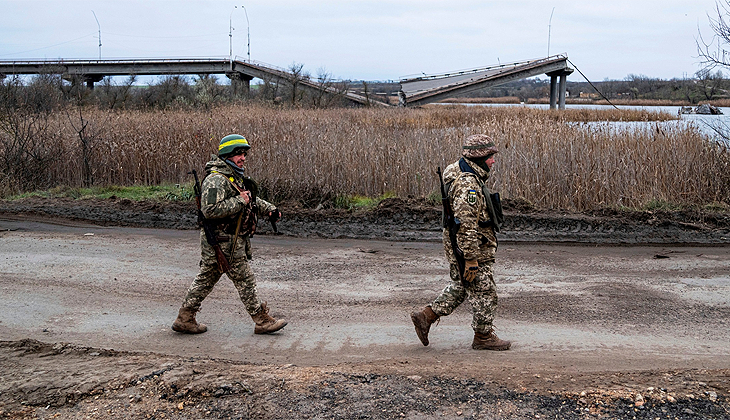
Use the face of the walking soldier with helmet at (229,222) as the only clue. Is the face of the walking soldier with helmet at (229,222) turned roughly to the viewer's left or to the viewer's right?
to the viewer's right

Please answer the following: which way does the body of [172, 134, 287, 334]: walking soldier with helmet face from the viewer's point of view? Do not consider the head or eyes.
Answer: to the viewer's right

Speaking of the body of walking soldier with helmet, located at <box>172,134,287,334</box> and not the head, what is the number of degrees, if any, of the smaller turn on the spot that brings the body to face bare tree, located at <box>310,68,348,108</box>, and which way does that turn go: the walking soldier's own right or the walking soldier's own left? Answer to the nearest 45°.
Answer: approximately 90° to the walking soldier's own left

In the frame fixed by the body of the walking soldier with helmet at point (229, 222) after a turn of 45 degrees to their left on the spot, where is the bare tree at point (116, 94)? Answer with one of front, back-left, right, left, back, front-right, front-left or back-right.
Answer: front-left
